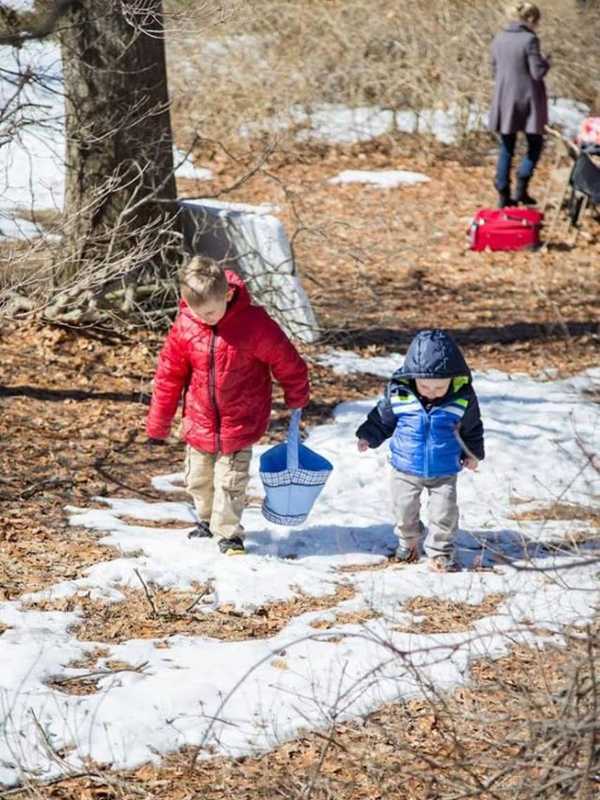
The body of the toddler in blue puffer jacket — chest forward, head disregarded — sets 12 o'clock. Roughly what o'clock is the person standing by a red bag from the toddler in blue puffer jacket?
The person standing by a red bag is roughly at 6 o'clock from the toddler in blue puffer jacket.

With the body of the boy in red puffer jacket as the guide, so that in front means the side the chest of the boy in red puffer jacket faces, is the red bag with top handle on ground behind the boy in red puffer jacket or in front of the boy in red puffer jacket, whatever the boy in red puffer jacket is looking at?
behind

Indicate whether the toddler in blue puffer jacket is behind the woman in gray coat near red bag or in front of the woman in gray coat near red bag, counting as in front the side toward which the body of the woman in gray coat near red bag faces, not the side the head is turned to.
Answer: behind

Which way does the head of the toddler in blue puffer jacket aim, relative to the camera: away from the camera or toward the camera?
toward the camera

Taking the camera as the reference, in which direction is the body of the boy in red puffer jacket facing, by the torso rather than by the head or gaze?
toward the camera

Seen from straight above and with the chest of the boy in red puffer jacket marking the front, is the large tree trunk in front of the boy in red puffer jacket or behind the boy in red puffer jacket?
behind

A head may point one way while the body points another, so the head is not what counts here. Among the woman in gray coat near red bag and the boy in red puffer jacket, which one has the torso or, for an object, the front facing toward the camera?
the boy in red puffer jacket

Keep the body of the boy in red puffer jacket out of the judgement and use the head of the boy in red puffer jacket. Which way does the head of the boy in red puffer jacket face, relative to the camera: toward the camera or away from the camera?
toward the camera

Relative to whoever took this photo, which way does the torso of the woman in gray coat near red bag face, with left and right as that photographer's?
facing away from the viewer and to the right of the viewer

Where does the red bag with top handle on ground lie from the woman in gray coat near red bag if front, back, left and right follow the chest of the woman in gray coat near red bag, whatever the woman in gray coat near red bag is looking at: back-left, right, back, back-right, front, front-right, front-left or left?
back-right

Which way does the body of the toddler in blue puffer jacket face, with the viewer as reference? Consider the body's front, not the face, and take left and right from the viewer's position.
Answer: facing the viewer

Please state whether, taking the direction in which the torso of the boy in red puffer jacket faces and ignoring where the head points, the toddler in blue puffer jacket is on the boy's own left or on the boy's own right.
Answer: on the boy's own left

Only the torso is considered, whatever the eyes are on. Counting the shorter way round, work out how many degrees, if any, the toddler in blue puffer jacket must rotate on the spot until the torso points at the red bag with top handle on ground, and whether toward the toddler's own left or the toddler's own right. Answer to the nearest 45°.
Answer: approximately 180°
